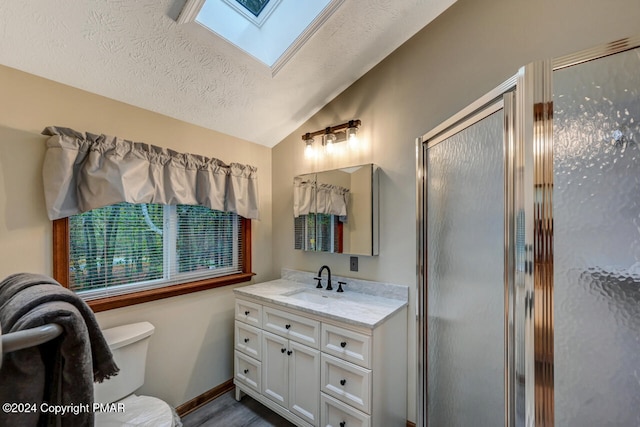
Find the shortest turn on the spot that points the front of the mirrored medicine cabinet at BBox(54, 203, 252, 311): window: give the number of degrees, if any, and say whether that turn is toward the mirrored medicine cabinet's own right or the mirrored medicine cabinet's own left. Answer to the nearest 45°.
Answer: approximately 45° to the mirrored medicine cabinet's own right

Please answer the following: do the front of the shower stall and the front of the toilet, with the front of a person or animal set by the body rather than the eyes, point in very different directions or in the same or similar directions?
very different directions

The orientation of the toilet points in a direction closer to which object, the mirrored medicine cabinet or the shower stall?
the shower stall

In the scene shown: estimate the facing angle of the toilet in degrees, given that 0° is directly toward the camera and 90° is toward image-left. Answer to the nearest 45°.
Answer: approximately 315°
